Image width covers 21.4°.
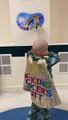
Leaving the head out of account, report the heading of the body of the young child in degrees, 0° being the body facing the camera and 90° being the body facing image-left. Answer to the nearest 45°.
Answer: approximately 225°
